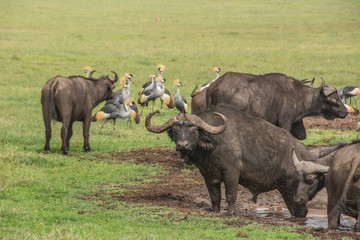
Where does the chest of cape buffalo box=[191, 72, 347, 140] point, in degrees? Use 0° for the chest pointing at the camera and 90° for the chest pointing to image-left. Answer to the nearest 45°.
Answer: approximately 270°

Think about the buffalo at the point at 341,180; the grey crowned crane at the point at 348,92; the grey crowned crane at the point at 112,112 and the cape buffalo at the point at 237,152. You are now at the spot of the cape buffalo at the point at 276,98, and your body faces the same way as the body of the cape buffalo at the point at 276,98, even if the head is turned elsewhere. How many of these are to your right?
2

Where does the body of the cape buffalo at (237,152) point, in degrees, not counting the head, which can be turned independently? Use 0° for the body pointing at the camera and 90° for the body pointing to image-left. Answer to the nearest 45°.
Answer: approximately 45°

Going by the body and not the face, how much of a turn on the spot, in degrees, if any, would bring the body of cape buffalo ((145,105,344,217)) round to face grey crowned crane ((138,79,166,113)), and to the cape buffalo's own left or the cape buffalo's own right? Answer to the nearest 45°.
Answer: approximately 135° to the cape buffalo's own right

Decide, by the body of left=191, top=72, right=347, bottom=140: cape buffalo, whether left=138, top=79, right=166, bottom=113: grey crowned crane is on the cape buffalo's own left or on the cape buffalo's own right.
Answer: on the cape buffalo's own left

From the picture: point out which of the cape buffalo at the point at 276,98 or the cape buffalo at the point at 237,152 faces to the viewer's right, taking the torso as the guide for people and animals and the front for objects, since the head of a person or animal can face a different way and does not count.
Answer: the cape buffalo at the point at 276,98

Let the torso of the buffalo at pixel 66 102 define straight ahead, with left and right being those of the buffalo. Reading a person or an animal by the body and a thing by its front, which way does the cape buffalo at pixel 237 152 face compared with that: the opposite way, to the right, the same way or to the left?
the opposite way

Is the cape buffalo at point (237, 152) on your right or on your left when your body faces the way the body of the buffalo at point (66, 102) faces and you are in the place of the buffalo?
on your right

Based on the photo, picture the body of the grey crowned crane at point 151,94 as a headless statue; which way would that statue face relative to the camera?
to the viewer's right
